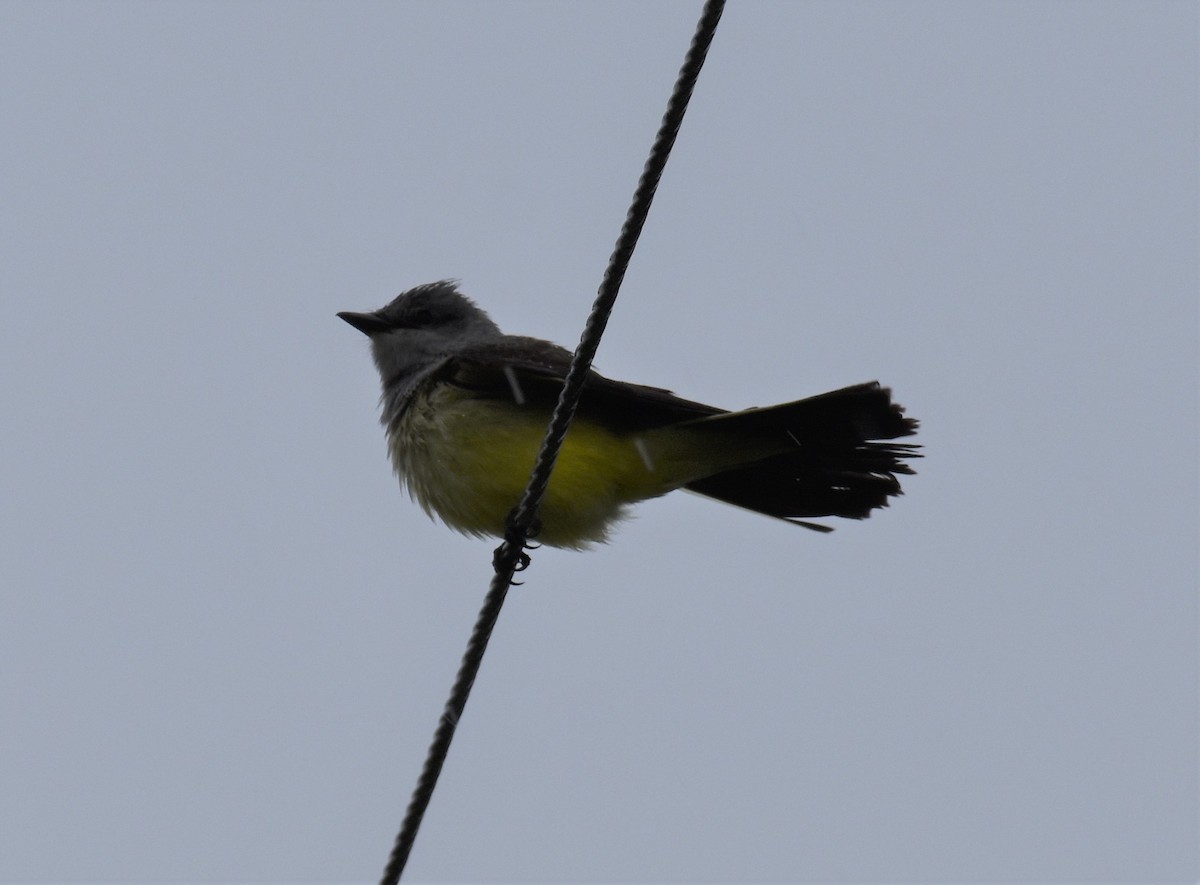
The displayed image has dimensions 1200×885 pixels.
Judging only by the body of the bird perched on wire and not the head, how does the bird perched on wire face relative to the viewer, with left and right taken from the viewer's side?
facing to the left of the viewer
